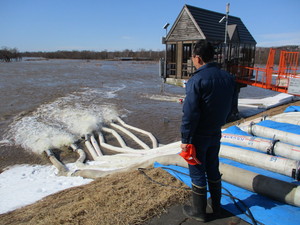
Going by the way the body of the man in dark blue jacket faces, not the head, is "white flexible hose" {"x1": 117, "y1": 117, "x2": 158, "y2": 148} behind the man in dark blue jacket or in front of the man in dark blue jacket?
in front

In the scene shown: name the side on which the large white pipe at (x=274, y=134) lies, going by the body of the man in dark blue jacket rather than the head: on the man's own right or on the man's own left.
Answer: on the man's own right

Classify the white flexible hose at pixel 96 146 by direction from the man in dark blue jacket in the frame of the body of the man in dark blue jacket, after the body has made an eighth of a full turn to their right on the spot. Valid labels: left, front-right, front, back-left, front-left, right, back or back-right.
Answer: front-left

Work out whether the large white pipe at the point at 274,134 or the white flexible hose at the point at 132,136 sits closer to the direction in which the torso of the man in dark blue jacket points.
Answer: the white flexible hose

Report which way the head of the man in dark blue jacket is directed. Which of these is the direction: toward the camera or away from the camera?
away from the camera

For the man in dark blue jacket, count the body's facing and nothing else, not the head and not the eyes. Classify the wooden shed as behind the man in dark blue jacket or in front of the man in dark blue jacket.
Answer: in front

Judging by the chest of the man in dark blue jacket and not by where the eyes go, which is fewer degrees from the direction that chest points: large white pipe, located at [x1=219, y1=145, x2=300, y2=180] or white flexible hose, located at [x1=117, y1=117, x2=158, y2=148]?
the white flexible hose

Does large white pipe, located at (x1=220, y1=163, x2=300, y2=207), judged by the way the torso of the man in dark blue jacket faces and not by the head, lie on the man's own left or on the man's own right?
on the man's own right

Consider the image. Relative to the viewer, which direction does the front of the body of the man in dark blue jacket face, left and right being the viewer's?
facing away from the viewer and to the left of the viewer

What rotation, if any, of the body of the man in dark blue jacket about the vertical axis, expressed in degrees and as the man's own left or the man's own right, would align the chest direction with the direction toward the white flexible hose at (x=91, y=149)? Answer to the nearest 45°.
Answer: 0° — they already face it

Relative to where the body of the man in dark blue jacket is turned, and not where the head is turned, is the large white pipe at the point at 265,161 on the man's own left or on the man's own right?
on the man's own right
